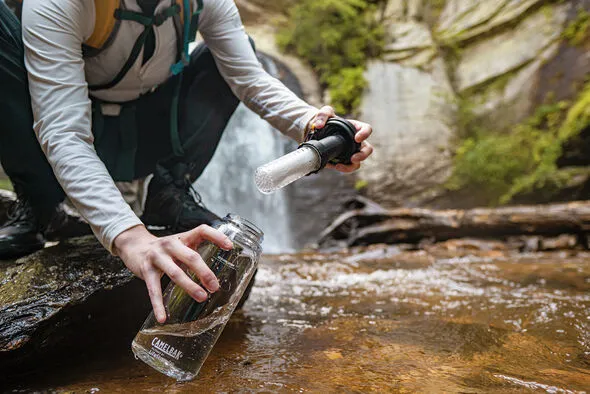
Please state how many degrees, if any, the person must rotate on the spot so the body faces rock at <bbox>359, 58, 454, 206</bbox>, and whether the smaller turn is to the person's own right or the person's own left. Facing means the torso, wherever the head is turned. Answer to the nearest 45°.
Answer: approximately 90° to the person's own left

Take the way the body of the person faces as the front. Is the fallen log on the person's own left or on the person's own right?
on the person's own left

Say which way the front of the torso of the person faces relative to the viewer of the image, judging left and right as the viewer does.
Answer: facing the viewer and to the right of the viewer

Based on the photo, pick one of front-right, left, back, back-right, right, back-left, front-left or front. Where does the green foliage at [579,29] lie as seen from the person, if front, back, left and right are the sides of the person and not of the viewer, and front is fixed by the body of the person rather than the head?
left

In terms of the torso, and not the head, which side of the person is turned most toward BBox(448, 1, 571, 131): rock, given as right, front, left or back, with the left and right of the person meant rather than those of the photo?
left

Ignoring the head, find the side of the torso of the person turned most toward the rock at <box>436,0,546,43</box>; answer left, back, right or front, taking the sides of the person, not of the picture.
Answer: left

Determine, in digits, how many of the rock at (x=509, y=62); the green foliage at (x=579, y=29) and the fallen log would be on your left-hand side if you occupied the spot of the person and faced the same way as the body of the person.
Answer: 3
